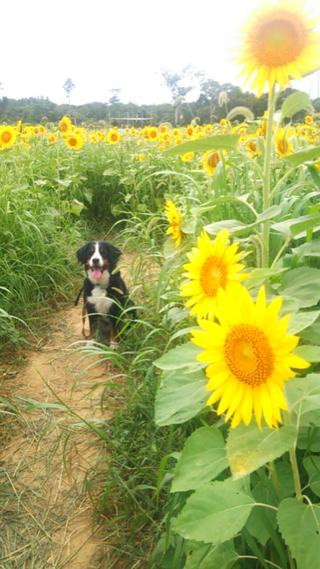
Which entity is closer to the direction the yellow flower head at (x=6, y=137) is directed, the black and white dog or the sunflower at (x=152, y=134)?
the black and white dog

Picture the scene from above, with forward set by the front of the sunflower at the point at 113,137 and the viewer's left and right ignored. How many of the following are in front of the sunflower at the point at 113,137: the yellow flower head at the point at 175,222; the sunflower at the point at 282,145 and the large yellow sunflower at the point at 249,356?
3

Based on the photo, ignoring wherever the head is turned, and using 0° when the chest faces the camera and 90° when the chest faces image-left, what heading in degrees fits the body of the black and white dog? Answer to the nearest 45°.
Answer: approximately 0°

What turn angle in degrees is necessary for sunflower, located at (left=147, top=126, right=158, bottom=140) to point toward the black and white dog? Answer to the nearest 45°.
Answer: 0° — it already faces it

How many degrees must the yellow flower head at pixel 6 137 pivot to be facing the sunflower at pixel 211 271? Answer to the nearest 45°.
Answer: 0° — it already faces it

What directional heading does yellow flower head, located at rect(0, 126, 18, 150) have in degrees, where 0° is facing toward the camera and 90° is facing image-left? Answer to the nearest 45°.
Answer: approximately 0°

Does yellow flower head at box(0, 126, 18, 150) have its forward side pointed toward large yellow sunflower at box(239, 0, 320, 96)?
yes

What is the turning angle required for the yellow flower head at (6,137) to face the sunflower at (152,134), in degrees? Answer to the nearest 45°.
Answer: approximately 135° to its left

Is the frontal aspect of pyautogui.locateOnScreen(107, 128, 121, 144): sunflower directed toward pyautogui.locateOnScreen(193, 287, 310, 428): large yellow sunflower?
yes
